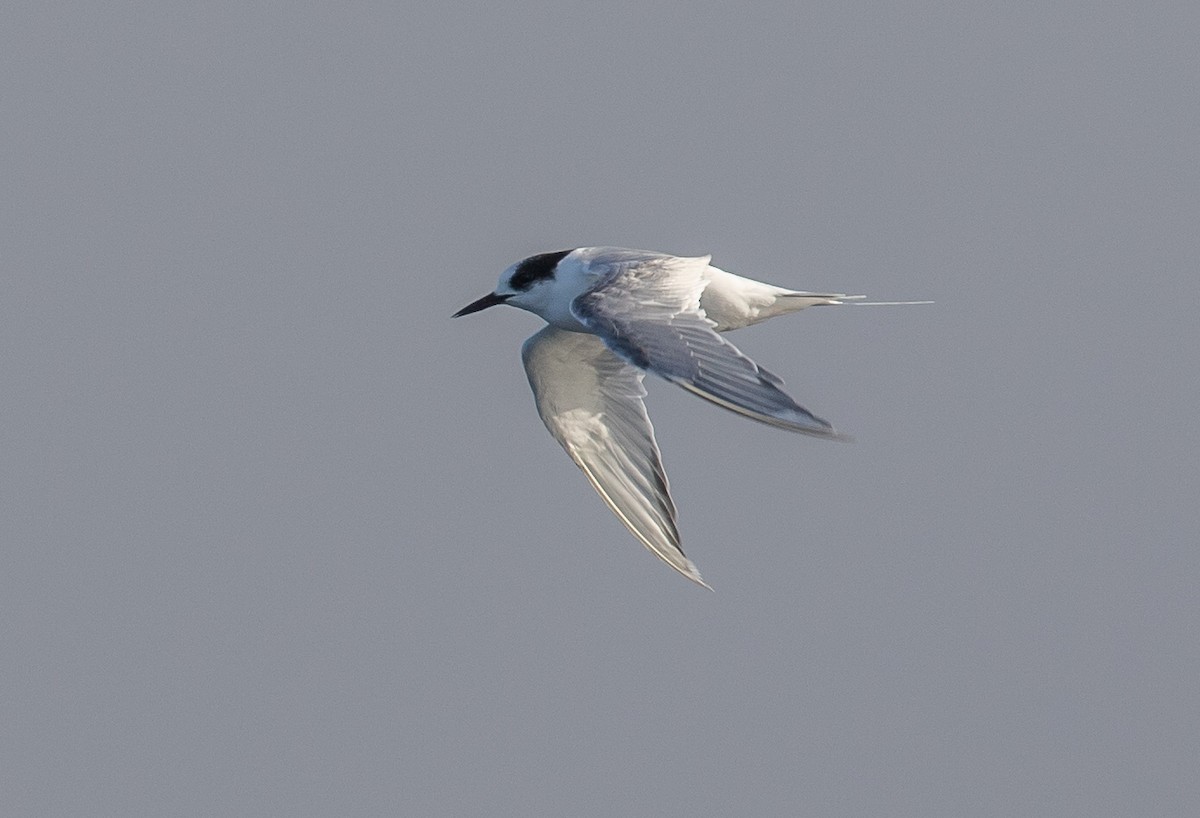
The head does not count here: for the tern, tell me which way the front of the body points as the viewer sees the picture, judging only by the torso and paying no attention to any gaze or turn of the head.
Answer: to the viewer's left
